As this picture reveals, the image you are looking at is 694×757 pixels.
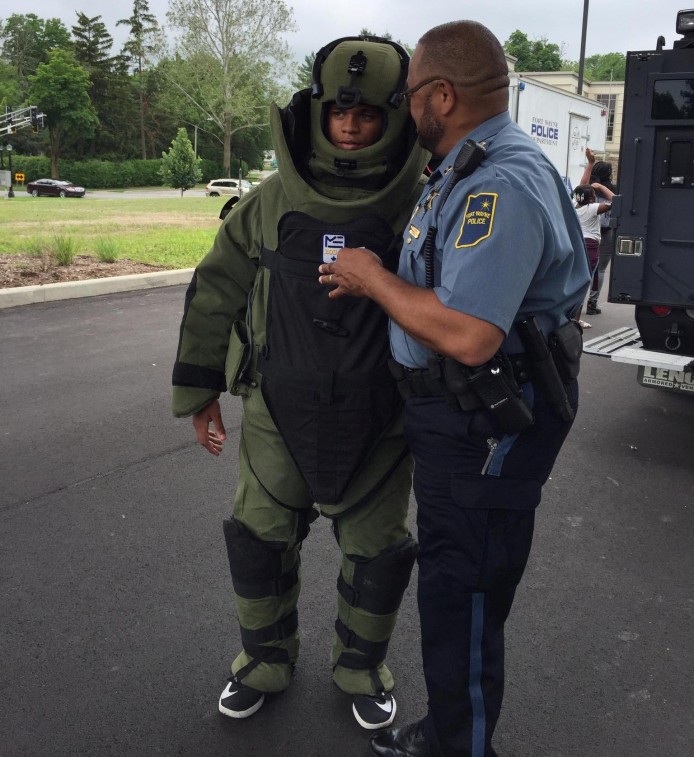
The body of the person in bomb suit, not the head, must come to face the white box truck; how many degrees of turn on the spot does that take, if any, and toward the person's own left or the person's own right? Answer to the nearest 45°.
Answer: approximately 180°

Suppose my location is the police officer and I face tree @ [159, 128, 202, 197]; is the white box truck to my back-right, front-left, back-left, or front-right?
front-right

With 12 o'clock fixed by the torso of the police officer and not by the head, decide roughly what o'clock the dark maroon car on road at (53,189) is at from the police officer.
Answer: The dark maroon car on road is roughly at 2 o'clock from the police officer.

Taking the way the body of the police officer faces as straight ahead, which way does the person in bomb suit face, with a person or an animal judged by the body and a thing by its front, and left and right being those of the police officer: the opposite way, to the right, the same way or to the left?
to the left

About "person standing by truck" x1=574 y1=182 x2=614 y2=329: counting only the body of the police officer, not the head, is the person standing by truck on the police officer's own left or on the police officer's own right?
on the police officer's own right

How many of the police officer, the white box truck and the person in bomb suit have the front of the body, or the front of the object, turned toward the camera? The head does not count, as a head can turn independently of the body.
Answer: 1

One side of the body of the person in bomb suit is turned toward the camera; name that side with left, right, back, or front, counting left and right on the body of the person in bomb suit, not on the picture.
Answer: front

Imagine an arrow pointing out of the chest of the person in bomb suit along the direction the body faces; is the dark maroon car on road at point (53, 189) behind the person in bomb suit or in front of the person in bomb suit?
behind

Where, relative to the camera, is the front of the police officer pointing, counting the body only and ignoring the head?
to the viewer's left

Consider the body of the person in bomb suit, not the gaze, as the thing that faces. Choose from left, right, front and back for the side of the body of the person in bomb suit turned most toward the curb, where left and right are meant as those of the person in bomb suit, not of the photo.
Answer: back
